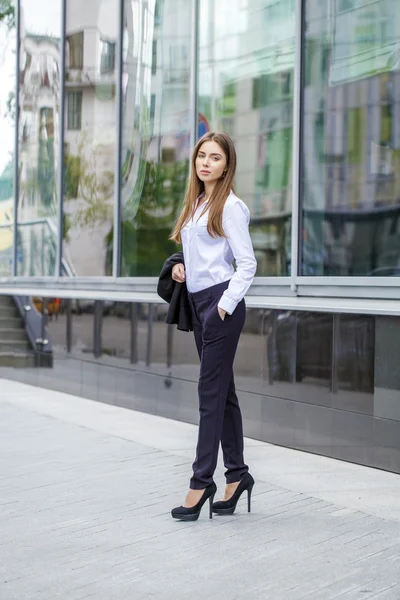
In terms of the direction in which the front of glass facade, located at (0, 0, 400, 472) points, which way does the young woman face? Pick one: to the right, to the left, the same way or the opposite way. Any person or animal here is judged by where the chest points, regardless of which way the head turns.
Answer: the same way

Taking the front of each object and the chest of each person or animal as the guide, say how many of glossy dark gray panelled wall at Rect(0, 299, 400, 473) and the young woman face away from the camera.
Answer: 0

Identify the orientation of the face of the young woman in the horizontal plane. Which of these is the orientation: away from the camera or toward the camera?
toward the camera

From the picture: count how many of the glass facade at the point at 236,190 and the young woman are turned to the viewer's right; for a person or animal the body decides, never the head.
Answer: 0

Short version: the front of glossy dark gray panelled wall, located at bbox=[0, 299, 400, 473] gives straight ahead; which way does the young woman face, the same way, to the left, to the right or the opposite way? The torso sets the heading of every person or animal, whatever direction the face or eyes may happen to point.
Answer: the same way

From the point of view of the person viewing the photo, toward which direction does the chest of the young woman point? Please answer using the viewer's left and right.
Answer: facing the viewer and to the left of the viewer

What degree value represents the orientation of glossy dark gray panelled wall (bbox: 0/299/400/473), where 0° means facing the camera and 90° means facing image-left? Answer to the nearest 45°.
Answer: approximately 45°

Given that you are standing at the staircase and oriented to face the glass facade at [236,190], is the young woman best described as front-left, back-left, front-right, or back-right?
front-right
